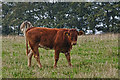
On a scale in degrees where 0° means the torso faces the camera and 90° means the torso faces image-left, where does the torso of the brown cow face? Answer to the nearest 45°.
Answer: approximately 270°
